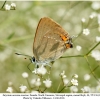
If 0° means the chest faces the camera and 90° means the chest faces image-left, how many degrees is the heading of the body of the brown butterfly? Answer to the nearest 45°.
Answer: approximately 90°

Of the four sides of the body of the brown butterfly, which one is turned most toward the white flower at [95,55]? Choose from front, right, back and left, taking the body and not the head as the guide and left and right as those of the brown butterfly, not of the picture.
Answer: back

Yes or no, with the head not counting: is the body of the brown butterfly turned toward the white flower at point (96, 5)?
no
